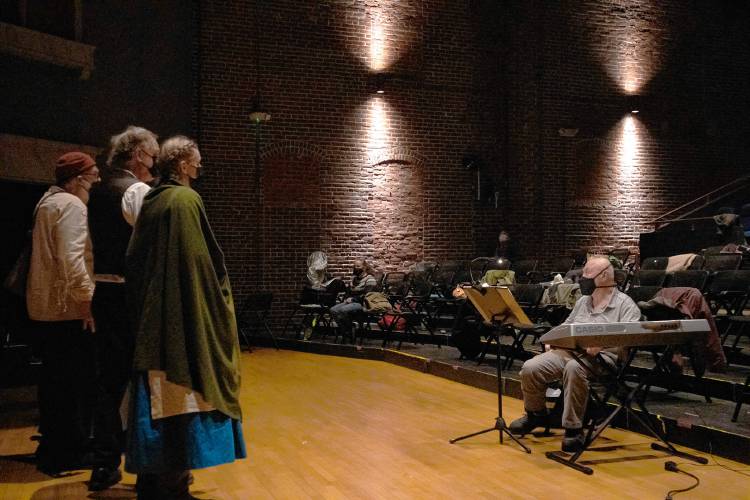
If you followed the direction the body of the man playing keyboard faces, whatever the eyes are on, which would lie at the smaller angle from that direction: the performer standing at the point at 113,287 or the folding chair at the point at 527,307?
the performer standing

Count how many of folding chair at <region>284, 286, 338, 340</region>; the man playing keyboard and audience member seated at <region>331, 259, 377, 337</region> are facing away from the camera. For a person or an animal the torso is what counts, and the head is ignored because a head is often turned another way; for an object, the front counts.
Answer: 0

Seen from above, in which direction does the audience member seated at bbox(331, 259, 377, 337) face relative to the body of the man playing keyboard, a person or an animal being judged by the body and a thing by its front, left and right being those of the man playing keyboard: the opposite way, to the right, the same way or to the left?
the same way

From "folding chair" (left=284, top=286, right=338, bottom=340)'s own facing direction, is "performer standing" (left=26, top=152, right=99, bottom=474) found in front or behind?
in front

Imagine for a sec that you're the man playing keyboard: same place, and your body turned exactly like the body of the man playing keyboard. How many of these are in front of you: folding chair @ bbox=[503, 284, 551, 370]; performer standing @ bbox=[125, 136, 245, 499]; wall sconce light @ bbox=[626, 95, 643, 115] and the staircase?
1

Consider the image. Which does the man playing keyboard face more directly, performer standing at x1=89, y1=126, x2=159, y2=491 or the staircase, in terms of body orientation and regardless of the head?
the performer standing

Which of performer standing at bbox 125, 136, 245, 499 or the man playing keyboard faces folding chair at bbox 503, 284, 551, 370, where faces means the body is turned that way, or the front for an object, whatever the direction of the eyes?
the performer standing

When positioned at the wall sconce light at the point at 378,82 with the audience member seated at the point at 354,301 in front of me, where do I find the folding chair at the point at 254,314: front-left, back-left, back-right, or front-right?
front-right

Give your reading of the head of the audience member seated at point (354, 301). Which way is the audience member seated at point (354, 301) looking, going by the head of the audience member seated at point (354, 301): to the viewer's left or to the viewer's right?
to the viewer's left

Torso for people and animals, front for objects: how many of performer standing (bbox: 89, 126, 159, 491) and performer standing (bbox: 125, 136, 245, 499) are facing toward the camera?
0

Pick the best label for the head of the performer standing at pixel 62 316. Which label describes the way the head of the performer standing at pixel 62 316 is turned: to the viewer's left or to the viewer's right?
to the viewer's right

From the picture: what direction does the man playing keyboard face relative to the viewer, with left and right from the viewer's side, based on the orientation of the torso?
facing the viewer and to the left of the viewer

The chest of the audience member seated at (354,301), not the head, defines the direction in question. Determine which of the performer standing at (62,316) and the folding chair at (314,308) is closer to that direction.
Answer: the performer standing

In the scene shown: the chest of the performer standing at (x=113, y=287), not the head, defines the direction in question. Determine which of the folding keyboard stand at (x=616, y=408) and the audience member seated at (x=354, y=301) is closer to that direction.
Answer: the audience member seated

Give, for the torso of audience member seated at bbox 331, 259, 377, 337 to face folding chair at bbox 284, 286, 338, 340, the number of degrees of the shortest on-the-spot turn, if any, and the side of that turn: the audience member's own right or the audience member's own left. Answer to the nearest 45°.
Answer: approximately 90° to the audience member's own right

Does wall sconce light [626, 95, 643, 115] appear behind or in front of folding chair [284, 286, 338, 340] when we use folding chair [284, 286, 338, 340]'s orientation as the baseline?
behind
